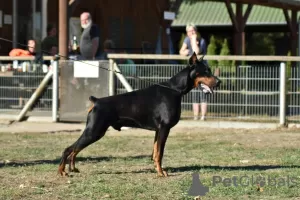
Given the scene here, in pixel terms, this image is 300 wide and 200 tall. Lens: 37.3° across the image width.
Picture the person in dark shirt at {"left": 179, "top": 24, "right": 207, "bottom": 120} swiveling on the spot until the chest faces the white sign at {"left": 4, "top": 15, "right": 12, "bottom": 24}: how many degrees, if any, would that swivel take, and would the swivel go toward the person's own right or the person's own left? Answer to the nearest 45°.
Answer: approximately 135° to the person's own right

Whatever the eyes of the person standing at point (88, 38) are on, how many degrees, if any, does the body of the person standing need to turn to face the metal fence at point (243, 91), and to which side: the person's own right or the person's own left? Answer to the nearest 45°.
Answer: approximately 135° to the person's own left

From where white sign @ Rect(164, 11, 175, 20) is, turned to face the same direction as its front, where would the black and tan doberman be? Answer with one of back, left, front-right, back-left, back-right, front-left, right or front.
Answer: front

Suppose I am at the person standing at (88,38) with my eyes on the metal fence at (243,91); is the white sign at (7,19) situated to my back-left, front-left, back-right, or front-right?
back-left

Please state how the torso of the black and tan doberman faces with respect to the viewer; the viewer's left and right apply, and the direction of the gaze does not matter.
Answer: facing to the right of the viewer

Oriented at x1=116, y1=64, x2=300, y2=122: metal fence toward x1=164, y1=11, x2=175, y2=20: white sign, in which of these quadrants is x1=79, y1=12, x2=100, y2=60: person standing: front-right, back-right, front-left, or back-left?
front-left

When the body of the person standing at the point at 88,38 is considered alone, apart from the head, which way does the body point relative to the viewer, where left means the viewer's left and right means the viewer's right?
facing the viewer and to the left of the viewer

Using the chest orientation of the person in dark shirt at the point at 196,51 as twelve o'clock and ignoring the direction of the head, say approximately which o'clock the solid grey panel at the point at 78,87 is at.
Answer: The solid grey panel is roughly at 3 o'clock from the person in dark shirt.

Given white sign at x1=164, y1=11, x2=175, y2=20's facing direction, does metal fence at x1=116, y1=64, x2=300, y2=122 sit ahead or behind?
ahead

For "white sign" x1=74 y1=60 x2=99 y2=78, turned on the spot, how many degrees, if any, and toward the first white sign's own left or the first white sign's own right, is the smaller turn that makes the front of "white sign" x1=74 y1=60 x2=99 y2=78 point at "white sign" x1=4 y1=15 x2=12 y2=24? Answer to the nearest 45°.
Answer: approximately 135° to the first white sign's own right

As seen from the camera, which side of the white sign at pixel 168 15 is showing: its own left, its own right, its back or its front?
front

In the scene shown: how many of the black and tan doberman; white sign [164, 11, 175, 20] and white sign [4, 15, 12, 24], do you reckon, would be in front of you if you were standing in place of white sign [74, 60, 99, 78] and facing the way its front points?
1

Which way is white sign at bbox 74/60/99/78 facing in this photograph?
toward the camera
